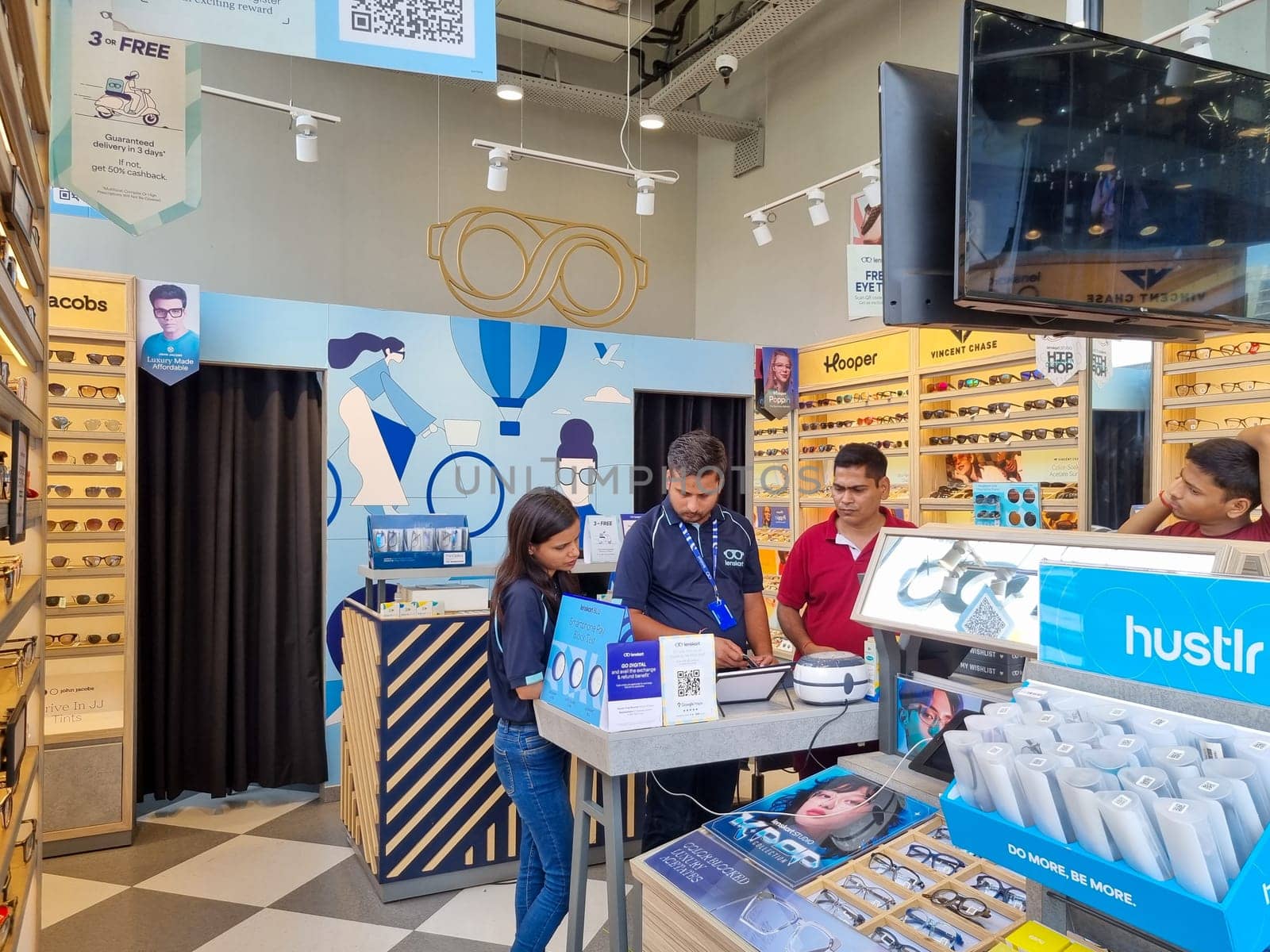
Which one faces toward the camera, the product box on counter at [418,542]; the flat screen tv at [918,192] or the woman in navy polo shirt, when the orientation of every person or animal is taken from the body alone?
the product box on counter

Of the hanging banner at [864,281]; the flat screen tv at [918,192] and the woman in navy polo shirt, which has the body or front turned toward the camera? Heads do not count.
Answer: the hanging banner

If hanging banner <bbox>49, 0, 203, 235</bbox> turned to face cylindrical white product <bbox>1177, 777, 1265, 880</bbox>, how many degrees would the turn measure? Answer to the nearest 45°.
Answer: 0° — it already faces it

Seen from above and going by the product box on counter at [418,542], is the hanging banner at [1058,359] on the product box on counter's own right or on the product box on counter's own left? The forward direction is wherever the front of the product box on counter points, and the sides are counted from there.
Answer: on the product box on counter's own left

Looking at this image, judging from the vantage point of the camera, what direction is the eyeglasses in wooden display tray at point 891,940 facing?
facing the viewer and to the left of the viewer

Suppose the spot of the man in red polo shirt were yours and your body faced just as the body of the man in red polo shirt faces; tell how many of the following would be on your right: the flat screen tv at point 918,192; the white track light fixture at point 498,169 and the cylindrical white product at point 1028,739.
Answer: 1

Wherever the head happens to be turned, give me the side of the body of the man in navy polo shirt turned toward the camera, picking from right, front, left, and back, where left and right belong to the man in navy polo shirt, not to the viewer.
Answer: front

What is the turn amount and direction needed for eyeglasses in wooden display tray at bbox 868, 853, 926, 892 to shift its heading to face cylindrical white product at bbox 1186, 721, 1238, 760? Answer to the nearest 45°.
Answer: approximately 90° to its left

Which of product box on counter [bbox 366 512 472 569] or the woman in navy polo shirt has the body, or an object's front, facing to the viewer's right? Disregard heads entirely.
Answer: the woman in navy polo shirt

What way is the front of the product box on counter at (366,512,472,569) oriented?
toward the camera

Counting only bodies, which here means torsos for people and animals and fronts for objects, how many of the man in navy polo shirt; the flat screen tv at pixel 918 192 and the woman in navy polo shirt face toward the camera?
1

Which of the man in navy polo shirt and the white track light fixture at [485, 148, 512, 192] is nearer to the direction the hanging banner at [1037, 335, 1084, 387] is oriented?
the man in navy polo shirt

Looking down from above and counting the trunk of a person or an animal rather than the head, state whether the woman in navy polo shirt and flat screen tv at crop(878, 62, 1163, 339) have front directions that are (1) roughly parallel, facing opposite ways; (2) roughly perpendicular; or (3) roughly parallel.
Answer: roughly perpendicular
